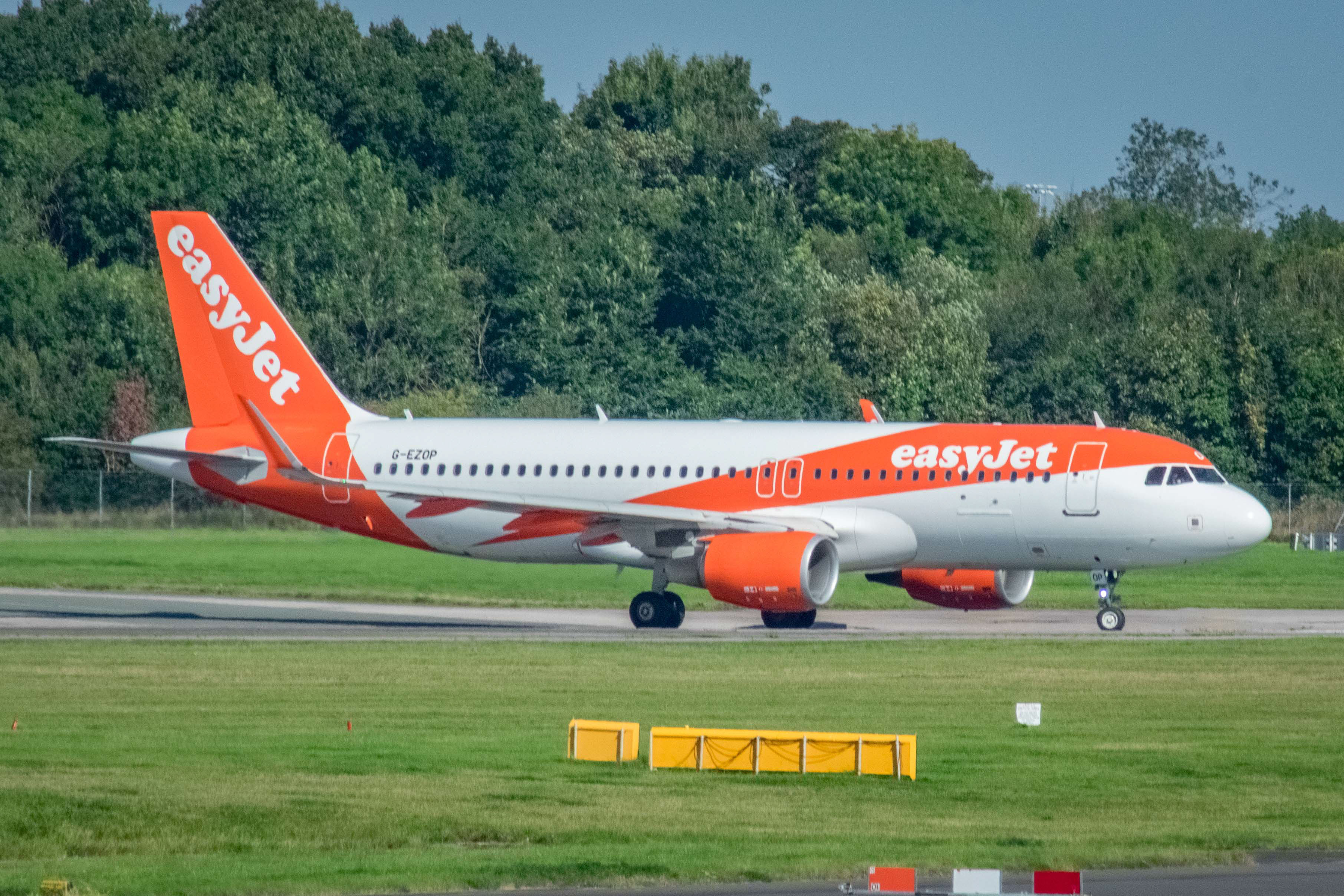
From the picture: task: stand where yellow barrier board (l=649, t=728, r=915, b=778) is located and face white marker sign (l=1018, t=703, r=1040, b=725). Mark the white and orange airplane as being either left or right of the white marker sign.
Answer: left

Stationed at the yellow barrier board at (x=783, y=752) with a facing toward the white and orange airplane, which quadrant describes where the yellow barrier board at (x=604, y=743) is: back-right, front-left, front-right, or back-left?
front-left

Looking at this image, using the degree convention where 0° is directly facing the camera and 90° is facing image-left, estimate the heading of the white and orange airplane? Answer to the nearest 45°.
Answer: approximately 315°

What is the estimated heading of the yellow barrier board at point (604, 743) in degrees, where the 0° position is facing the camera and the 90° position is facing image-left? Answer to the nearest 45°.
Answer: approximately 180°

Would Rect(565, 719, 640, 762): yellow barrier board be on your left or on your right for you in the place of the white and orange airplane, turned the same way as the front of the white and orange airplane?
on your right

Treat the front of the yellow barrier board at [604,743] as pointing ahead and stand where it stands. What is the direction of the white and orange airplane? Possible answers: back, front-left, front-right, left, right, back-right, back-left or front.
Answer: front

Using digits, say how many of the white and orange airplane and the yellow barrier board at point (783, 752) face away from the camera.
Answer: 1

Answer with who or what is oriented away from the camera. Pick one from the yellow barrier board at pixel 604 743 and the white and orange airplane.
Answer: the yellow barrier board

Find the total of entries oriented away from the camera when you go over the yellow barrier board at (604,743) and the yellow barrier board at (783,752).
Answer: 2

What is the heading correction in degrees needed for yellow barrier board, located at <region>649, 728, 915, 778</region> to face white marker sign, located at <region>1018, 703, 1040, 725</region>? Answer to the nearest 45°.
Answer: approximately 45° to its right
